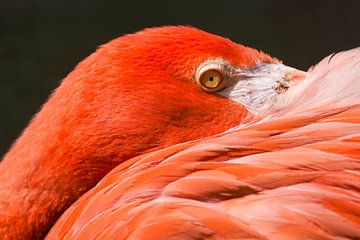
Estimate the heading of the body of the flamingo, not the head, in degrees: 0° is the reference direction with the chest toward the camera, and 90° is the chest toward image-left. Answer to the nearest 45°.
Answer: approximately 90°
